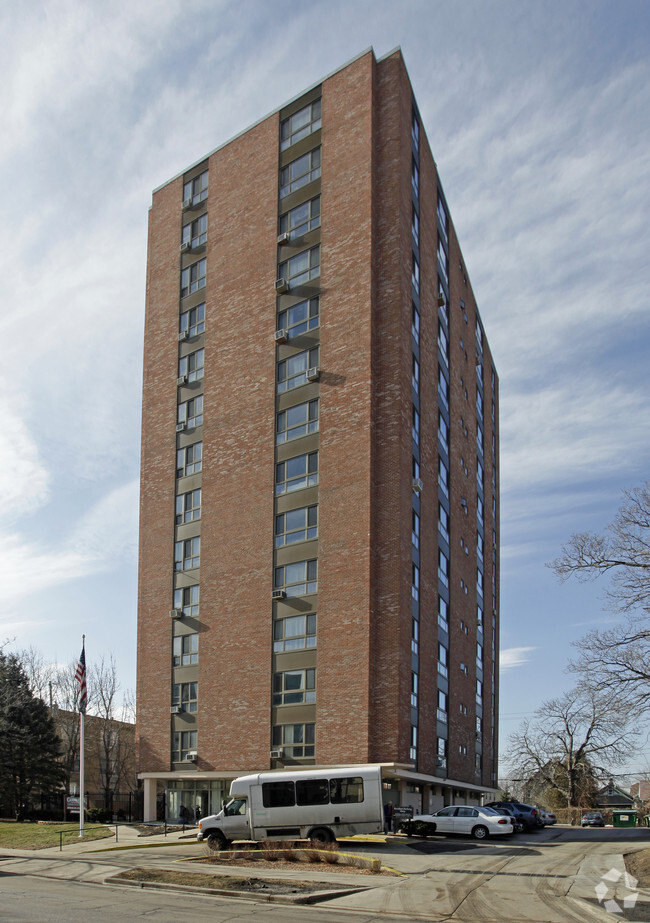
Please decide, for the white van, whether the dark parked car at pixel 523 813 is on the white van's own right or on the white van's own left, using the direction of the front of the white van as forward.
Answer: on the white van's own right

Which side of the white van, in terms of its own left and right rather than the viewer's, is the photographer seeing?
left

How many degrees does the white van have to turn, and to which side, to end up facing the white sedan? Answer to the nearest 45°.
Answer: approximately 135° to its right

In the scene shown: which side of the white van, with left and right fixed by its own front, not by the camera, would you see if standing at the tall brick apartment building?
right
